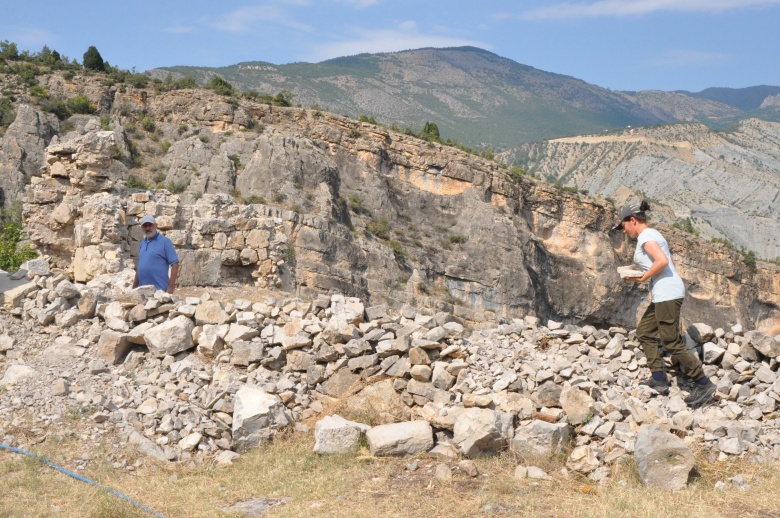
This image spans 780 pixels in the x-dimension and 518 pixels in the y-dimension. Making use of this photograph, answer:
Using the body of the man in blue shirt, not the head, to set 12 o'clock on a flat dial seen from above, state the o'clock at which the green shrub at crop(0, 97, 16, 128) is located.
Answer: The green shrub is roughly at 4 o'clock from the man in blue shirt.

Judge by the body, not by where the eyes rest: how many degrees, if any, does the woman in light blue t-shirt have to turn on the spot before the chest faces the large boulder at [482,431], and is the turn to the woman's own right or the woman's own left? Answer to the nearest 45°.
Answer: approximately 45° to the woman's own left

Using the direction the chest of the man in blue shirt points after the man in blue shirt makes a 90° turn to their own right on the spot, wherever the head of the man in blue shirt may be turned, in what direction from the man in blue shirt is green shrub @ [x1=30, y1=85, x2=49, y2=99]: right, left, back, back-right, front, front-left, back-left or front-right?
front-right

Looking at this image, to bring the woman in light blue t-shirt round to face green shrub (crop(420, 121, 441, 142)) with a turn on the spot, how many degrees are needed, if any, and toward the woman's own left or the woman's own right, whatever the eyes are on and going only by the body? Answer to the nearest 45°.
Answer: approximately 90° to the woman's own right

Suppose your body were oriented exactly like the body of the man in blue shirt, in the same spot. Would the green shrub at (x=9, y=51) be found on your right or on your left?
on your right

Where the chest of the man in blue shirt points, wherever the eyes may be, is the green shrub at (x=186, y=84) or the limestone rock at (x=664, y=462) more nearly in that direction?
the limestone rock

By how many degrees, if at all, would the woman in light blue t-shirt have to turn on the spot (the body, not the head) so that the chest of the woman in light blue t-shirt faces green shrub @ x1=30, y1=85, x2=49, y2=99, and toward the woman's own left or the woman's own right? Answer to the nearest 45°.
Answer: approximately 45° to the woman's own right

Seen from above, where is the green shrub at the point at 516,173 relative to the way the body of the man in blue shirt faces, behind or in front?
behind

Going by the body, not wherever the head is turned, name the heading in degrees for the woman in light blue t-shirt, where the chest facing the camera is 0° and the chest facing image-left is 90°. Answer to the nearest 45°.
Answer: approximately 90°

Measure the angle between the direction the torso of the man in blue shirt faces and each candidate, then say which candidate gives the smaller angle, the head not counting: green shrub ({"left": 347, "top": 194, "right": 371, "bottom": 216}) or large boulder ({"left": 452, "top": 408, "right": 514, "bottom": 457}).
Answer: the large boulder

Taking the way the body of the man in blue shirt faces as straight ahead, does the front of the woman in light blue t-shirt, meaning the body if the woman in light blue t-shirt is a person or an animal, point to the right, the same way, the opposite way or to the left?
to the right

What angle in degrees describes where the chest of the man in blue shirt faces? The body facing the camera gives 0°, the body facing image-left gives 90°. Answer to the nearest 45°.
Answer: approximately 45°

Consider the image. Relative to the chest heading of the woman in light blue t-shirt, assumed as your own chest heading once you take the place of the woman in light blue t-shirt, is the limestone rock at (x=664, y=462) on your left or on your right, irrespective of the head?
on your left

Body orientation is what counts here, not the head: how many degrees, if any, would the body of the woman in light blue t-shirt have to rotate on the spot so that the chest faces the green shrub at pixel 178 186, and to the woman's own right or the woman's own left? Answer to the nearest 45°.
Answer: approximately 45° to the woman's own right

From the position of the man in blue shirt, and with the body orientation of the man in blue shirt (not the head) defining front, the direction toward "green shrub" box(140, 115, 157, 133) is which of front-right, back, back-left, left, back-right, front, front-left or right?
back-right
